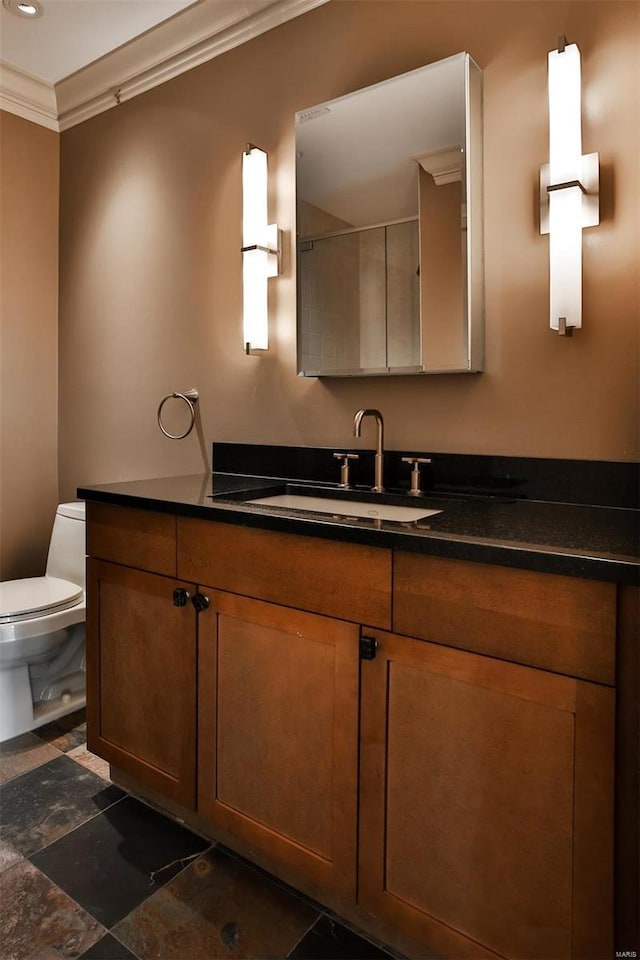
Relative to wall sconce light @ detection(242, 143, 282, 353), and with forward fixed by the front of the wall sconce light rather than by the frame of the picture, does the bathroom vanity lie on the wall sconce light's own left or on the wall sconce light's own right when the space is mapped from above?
on the wall sconce light's own left

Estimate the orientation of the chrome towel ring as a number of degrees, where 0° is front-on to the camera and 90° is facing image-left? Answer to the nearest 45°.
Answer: approximately 45°

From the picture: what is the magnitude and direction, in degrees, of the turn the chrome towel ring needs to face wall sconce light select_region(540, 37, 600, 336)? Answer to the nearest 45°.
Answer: approximately 90° to its left

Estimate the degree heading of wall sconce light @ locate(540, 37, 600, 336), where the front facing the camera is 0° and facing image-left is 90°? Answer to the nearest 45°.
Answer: approximately 45°

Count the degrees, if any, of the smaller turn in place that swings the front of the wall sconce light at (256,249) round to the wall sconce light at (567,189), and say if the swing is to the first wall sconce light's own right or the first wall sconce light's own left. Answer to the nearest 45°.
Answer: approximately 90° to the first wall sconce light's own left

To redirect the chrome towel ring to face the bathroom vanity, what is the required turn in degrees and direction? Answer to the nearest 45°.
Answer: approximately 45° to its left
